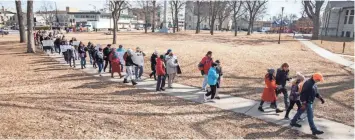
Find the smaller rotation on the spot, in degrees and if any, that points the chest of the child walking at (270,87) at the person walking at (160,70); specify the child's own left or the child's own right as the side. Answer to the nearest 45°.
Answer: approximately 180°

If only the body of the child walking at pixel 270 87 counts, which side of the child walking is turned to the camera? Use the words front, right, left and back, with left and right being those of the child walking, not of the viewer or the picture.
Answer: right

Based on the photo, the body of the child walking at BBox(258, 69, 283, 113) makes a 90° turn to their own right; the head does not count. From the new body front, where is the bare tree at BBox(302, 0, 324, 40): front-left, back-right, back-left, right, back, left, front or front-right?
back

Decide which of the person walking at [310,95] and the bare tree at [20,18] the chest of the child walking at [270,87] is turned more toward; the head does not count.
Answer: the person walking

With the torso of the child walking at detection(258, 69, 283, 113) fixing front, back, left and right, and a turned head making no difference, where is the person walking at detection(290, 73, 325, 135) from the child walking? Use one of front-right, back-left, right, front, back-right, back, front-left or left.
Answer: front-right

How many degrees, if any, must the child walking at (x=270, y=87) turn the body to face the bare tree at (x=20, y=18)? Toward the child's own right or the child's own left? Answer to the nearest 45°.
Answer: approximately 135° to the child's own left

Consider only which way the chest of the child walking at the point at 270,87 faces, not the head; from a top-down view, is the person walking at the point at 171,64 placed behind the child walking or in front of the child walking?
behind
